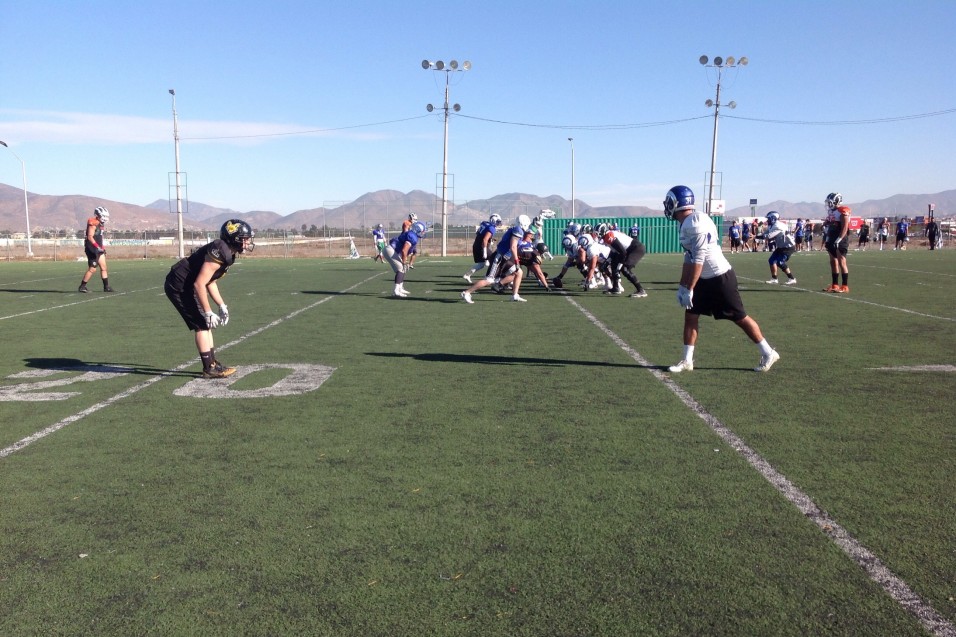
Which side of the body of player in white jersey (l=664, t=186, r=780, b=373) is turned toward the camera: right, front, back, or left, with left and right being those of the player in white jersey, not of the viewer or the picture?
left

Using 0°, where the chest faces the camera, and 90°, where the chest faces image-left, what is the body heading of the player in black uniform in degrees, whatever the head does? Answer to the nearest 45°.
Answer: approximately 270°

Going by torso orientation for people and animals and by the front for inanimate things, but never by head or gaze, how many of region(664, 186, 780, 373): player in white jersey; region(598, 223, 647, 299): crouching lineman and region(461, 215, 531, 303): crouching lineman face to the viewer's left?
2

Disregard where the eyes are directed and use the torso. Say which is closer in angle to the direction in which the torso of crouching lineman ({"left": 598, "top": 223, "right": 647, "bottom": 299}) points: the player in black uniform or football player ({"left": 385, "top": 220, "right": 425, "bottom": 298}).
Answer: the football player

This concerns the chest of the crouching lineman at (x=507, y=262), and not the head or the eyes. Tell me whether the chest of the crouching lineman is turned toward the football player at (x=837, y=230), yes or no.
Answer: yes

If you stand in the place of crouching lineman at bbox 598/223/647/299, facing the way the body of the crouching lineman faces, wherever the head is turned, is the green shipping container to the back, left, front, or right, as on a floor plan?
right

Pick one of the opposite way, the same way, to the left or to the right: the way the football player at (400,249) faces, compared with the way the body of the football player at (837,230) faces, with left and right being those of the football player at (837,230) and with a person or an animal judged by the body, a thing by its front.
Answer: the opposite way

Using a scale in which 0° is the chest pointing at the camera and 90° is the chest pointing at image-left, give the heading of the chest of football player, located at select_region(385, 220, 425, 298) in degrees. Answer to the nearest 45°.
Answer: approximately 270°
